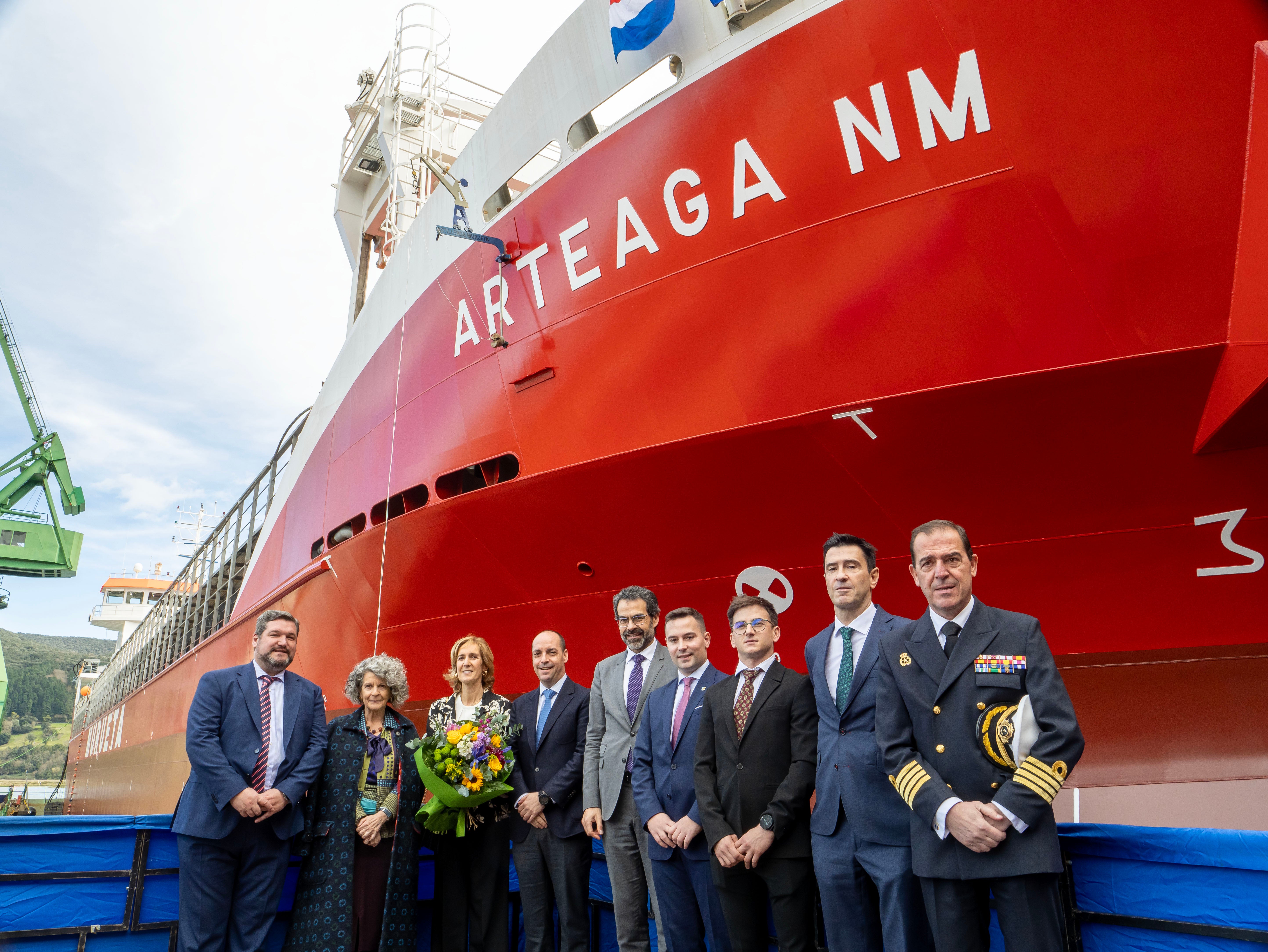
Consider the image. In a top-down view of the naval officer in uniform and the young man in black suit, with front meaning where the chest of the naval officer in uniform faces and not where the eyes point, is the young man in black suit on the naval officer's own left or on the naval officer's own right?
on the naval officer's own right

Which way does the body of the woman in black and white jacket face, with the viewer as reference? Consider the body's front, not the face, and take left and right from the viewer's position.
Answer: facing the viewer

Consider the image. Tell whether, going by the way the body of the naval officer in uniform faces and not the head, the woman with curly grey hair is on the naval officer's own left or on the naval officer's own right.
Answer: on the naval officer's own right

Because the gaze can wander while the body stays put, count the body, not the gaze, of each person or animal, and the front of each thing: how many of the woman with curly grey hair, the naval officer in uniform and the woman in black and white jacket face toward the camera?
3

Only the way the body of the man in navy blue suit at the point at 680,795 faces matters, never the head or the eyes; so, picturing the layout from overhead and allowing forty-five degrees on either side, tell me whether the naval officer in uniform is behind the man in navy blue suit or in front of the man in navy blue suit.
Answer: in front

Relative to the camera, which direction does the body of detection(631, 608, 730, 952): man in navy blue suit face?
toward the camera
